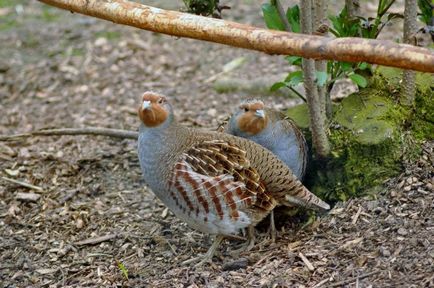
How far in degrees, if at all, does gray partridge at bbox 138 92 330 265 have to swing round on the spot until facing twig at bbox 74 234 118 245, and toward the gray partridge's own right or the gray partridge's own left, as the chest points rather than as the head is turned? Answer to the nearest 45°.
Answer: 0° — it already faces it

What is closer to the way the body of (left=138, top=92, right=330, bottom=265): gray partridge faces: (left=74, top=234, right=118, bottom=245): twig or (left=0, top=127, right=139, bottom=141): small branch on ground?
the twig

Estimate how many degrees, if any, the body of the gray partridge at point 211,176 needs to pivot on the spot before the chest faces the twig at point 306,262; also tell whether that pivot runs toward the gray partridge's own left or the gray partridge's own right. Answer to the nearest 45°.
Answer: approximately 135° to the gray partridge's own left

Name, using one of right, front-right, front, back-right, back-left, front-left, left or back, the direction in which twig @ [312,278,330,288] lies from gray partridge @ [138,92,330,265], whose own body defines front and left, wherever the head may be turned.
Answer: back-left

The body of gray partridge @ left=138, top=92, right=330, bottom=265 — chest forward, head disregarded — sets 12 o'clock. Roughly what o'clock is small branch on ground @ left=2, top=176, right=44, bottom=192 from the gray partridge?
The small branch on ground is roughly at 1 o'clock from the gray partridge.

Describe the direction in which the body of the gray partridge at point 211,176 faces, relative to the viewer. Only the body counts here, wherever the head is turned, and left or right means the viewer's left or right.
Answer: facing to the left of the viewer

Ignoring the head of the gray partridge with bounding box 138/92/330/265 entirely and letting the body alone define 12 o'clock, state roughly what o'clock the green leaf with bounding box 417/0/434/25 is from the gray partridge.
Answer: The green leaf is roughly at 5 o'clock from the gray partridge.

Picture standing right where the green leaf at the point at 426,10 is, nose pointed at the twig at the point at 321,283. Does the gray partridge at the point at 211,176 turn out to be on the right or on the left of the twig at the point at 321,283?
right

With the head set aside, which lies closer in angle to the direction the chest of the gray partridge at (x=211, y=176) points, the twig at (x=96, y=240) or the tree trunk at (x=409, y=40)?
the twig

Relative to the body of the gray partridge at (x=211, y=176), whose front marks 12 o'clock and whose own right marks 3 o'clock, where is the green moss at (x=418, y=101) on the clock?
The green moss is roughly at 5 o'clock from the gray partridge.
